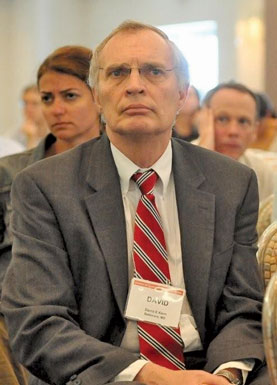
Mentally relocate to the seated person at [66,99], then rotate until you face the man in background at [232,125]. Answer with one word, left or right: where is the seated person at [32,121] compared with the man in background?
left

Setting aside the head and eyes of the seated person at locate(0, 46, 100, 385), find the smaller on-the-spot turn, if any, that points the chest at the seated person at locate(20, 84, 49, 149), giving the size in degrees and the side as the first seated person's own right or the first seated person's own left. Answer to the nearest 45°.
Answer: approximately 135° to the first seated person's own right

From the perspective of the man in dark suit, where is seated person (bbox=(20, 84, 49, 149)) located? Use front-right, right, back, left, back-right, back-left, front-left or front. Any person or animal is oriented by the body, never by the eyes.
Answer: back

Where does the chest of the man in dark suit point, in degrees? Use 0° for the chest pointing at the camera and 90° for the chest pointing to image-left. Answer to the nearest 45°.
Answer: approximately 0°

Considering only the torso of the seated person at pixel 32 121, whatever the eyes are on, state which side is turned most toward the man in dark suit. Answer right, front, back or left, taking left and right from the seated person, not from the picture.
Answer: front

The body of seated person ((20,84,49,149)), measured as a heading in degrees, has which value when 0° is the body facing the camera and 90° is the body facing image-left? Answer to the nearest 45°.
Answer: approximately 0°
